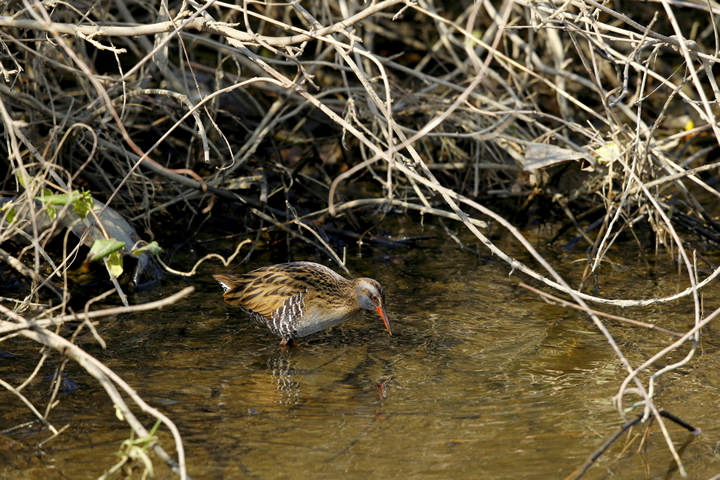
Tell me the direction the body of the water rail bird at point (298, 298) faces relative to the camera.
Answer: to the viewer's right
